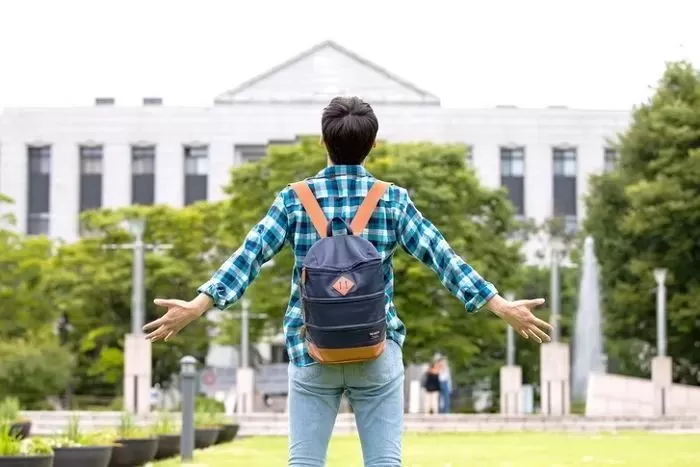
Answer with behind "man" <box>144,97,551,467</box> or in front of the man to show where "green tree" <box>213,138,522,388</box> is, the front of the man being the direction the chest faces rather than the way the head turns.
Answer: in front

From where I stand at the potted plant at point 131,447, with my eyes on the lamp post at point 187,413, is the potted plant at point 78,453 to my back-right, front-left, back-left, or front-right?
back-right

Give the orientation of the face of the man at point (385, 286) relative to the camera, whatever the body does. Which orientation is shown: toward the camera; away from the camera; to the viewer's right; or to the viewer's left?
away from the camera

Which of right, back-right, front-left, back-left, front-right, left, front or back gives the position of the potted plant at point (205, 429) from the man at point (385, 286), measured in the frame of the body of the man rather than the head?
front

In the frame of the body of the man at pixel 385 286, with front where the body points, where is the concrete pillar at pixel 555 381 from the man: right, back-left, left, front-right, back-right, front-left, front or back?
front

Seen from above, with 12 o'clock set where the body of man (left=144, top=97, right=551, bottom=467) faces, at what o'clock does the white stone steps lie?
The white stone steps is roughly at 12 o'clock from the man.

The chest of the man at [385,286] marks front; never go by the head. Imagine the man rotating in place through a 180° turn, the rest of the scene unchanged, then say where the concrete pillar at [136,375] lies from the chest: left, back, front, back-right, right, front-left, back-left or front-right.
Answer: back

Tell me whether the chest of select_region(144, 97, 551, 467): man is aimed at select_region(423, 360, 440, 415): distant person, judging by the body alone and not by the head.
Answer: yes

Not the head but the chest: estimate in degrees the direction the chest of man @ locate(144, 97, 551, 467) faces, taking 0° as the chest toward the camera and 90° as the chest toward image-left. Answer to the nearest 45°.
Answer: approximately 180°
